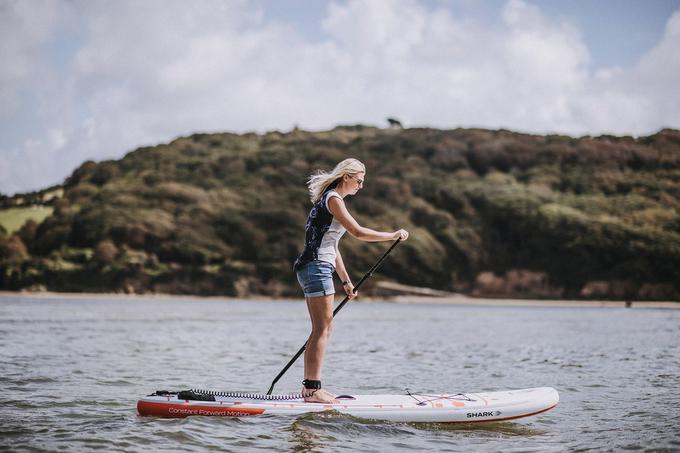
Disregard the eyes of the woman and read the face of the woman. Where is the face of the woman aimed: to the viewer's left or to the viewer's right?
to the viewer's right

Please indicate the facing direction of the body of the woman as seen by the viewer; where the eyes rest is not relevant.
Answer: to the viewer's right

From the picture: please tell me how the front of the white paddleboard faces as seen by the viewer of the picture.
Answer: facing to the right of the viewer
